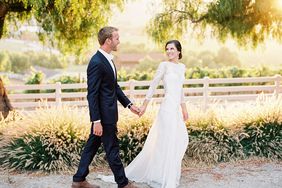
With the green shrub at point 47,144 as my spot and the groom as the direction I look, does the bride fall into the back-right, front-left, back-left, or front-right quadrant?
front-left

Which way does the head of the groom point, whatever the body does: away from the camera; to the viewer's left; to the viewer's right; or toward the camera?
to the viewer's right

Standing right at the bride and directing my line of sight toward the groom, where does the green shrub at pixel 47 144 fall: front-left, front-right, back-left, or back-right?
front-right

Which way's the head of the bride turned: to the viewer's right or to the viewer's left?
to the viewer's left
